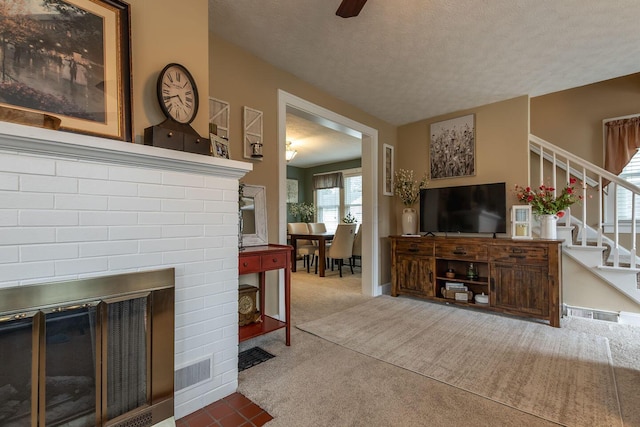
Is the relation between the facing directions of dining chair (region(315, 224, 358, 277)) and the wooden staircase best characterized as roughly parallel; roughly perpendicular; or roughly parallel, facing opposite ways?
roughly parallel, facing opposite ways

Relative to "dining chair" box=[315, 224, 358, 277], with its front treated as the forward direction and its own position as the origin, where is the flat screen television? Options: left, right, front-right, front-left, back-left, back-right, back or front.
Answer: back

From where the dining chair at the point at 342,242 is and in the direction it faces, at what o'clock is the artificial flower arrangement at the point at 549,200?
The artificial flower arrangement is roughly at 6 o'clock from the dining chair.

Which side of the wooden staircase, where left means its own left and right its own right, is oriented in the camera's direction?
right

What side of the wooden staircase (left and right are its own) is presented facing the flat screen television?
back

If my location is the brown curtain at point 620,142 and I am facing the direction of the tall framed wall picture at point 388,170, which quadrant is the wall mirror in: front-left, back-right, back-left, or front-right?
front-left

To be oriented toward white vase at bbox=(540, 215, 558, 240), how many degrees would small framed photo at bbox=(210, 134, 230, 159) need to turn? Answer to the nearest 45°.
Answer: approximately 45° to its left

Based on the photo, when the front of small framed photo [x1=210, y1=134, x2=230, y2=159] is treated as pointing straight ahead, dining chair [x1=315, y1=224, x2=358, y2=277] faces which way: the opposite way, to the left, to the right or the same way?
the opposite way

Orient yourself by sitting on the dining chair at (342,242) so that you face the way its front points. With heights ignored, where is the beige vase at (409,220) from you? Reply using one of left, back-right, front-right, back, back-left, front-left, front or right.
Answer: back

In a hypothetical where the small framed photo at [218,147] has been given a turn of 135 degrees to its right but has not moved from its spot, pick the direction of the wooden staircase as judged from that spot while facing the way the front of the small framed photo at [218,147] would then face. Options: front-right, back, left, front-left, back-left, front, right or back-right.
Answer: back

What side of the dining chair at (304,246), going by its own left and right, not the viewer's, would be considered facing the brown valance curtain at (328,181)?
left

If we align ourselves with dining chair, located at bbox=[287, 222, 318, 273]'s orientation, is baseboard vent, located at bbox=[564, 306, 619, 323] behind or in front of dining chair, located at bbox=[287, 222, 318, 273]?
in front

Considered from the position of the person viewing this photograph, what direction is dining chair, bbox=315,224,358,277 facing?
facing away from the viewer and to the left of the viewer
